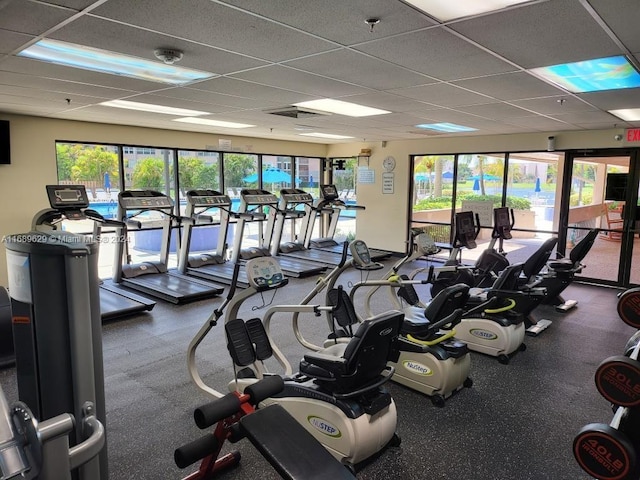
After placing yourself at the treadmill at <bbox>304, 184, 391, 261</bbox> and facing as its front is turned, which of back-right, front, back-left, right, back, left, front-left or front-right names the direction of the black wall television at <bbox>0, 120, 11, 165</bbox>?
left

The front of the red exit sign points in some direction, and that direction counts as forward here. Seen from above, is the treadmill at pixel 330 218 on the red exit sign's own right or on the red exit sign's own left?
on the red exit sign's own right

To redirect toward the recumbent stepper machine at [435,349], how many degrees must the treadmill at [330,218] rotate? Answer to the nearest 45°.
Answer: approximately 135° to its left

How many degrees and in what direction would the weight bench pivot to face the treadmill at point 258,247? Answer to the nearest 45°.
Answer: approximately 45° to its right

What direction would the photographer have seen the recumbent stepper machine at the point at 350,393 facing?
facing away from the viewer and to the left of the viewer

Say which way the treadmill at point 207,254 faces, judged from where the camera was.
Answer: facing away from the viewer and to the left of the viewer

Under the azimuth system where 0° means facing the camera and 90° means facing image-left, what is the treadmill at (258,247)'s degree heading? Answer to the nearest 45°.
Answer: approximately 135°

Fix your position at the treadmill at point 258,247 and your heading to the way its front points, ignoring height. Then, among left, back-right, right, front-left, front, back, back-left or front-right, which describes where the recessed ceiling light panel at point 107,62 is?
back-left

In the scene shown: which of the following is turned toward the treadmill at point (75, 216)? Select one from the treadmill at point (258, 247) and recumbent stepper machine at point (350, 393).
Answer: the recumbent stepper machine

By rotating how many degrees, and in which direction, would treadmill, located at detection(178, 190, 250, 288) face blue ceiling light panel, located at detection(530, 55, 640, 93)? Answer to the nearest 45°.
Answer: approximately 180°

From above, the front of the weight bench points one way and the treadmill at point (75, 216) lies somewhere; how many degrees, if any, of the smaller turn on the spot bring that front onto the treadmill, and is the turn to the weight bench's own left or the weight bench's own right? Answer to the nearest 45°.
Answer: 0° — it already faces it

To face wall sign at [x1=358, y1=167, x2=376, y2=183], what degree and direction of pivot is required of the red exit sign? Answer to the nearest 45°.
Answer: approximately 90° to its right

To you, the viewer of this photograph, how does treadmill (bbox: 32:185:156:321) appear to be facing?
facing away from the viewer and to the left of the viewer

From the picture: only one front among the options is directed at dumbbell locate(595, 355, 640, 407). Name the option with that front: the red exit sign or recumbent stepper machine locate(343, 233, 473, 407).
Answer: the red exit sign

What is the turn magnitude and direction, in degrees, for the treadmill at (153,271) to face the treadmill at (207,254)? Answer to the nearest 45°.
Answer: approximately 90° to its right

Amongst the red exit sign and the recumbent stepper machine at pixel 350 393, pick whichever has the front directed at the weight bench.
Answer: the red exit sign
